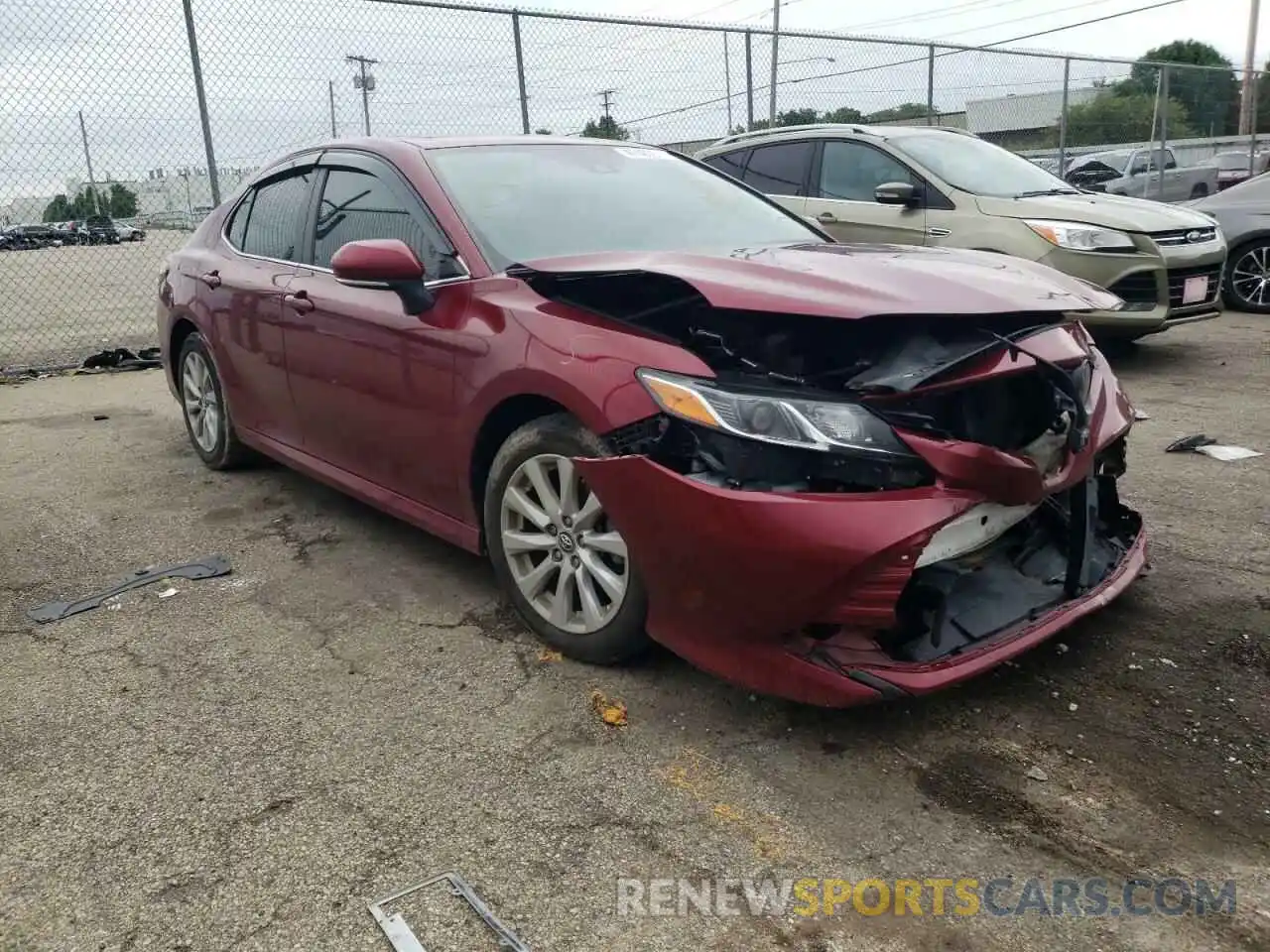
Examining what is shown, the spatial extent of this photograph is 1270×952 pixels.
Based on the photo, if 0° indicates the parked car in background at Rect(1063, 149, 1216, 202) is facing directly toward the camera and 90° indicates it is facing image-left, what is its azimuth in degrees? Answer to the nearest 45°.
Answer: approximately 45°

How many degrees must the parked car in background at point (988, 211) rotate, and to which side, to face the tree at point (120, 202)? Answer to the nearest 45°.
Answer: approximately 135° to its right

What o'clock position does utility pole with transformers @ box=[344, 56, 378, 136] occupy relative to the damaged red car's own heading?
The utility pole with transformers is roughly at 7 o'clock from the damaged red car.

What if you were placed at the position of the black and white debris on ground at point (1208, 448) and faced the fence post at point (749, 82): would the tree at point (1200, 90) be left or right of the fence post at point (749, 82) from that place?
right

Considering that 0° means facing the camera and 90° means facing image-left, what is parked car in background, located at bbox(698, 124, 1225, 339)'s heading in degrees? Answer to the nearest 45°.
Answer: approximately 315°

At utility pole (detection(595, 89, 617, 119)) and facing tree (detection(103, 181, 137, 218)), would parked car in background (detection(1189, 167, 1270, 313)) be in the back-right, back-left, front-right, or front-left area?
back-left

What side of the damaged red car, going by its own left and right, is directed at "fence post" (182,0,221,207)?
back

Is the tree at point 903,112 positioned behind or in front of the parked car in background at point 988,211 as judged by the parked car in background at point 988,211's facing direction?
behind

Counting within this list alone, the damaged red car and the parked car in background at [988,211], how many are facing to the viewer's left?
0

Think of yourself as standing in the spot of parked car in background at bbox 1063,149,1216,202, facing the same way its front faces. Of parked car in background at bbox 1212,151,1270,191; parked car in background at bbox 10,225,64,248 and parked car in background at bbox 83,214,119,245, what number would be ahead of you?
2

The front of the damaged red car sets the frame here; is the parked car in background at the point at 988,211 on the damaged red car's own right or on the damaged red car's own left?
on the damaged red car's own left

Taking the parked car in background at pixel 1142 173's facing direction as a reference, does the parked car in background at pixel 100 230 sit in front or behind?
in front

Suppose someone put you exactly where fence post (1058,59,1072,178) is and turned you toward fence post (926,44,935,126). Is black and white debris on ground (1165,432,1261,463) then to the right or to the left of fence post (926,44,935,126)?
left
